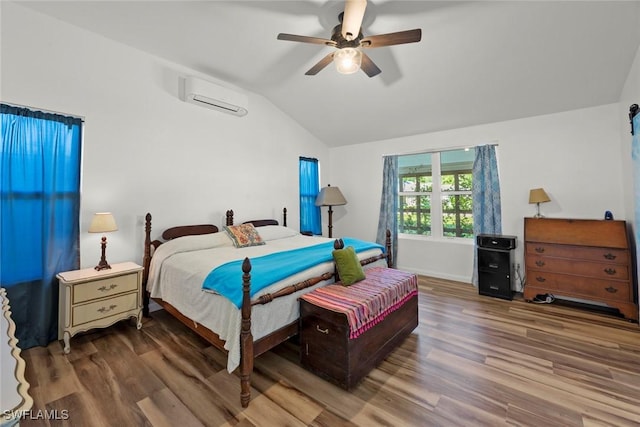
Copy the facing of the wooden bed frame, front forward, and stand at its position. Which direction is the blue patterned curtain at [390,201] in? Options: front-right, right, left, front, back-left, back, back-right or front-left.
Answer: left

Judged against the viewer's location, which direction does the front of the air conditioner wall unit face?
facing the viewer and to the right of the viewer

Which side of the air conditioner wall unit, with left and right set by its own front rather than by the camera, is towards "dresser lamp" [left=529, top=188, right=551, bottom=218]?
front

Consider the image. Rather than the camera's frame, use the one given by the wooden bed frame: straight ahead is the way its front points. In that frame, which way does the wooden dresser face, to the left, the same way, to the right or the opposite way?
to the right

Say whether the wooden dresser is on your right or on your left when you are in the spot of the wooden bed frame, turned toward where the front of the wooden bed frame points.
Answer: on your left

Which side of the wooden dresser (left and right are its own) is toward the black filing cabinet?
right

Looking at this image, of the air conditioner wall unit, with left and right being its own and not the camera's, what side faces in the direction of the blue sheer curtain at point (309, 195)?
left

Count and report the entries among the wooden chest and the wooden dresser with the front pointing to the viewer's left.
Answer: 0
